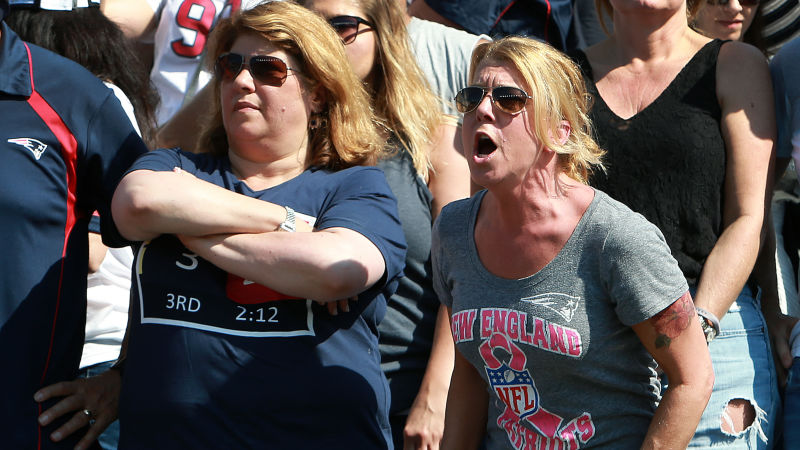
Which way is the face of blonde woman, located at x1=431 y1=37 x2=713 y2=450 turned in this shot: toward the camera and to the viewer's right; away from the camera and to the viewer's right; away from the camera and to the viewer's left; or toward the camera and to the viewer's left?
toward the camera and to the viewer's left

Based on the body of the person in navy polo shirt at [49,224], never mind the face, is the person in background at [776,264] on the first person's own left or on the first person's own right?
on the first person's own left

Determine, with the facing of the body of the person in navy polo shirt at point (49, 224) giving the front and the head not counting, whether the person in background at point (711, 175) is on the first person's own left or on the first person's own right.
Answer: on the first person's own left

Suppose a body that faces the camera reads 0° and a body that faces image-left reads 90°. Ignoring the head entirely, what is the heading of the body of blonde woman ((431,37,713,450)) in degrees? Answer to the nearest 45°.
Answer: approximately 45°
